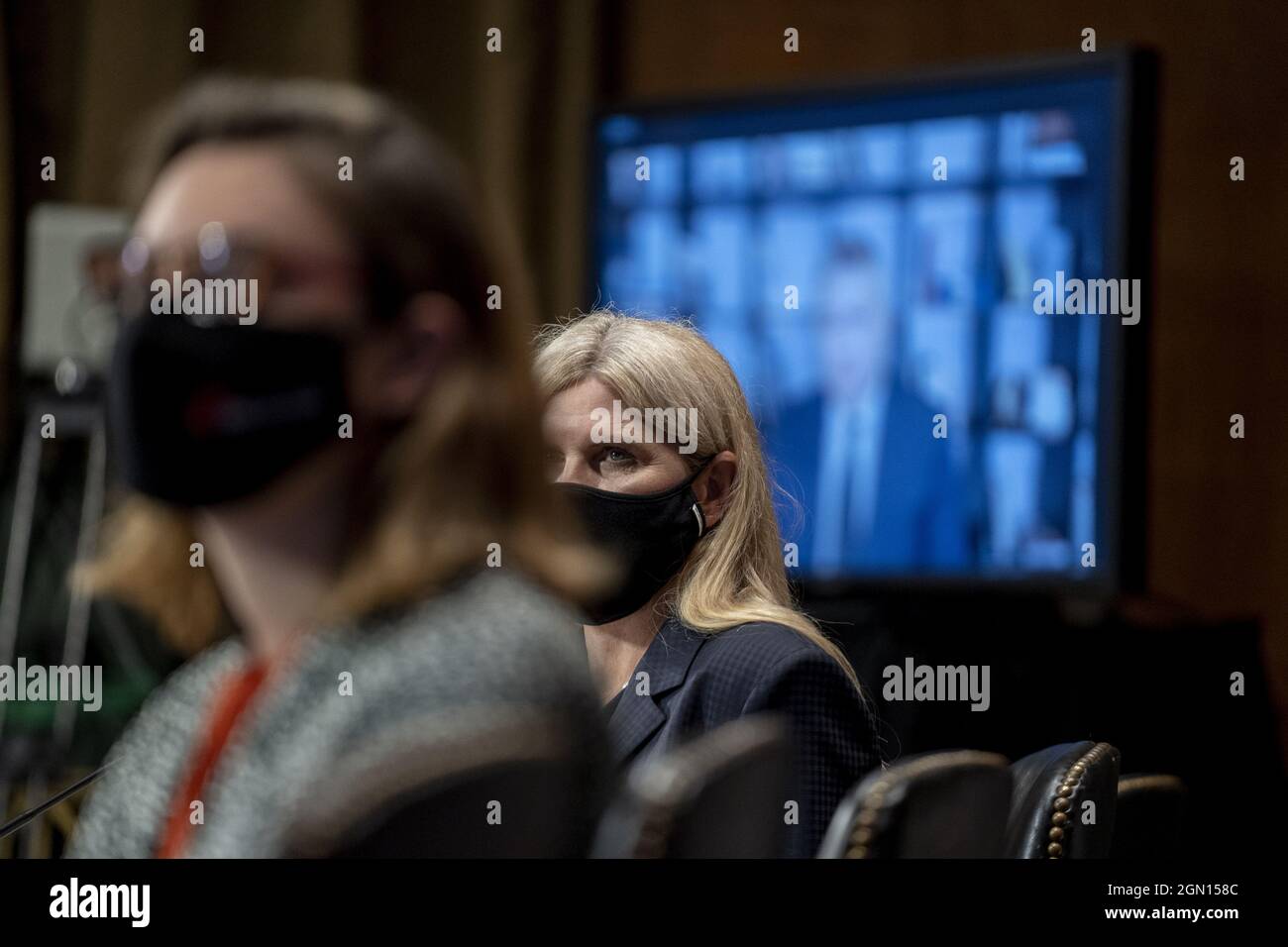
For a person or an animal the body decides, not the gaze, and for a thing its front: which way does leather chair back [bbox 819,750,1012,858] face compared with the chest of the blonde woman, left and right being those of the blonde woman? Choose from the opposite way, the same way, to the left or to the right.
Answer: to the right

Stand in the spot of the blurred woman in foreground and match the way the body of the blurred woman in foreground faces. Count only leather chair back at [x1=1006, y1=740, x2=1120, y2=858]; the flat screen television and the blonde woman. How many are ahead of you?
0

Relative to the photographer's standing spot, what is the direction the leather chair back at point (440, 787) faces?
facing away from the viewer and to the left of the viewer

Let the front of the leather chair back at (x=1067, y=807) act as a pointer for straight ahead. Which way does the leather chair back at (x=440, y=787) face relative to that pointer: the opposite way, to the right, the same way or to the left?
the same way

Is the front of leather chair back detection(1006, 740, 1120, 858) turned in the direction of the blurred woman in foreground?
no

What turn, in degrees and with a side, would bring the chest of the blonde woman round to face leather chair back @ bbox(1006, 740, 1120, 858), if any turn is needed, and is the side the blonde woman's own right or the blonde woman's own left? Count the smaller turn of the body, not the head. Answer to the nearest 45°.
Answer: approximately 90° to the blonde woman's own left

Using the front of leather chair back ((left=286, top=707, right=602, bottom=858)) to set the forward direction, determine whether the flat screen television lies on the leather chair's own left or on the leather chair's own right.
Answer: on the leather chair's own right

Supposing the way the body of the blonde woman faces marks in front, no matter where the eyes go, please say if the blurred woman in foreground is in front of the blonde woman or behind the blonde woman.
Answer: in front

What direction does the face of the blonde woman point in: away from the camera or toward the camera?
toward the camera

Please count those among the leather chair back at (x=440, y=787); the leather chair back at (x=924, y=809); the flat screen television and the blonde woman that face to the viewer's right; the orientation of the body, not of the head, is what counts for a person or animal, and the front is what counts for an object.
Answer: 0

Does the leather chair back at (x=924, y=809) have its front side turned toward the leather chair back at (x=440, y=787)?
no

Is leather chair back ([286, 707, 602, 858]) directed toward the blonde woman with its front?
no

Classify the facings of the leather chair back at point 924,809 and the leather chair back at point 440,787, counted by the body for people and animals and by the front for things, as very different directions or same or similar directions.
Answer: same or similar directions
